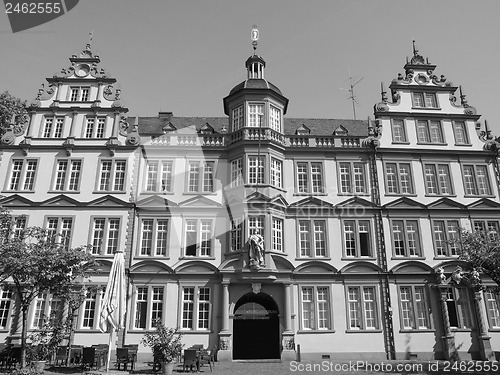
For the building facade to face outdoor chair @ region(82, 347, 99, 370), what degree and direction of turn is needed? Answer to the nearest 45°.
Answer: approximately 45° to its right

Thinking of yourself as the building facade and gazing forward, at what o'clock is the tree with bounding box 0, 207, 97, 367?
The tree is roughly at 2 o'clock from the building facade.

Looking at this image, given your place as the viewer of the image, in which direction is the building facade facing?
facing the viewer
